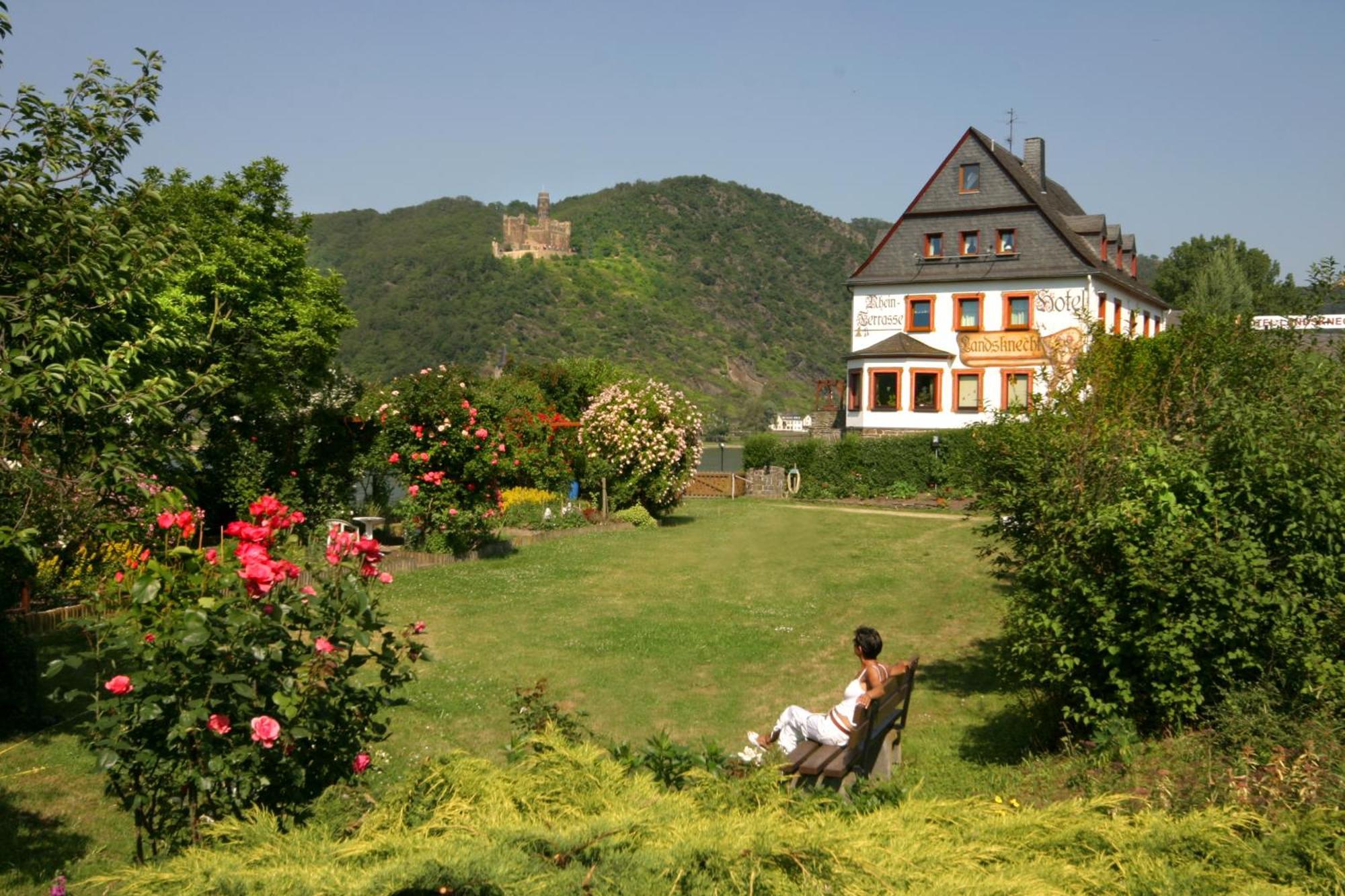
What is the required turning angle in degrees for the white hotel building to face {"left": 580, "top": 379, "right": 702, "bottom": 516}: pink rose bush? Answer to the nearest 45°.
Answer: approximately 45° to its right

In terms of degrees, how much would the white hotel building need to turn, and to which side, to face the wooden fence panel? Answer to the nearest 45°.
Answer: approximately 45° to its right

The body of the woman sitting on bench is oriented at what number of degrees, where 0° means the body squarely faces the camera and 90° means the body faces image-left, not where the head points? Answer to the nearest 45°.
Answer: approximately 90°

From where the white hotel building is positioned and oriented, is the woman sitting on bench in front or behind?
in front

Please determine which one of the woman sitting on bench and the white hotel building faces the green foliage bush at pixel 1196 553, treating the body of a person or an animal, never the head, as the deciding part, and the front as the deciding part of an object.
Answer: the white hotel building

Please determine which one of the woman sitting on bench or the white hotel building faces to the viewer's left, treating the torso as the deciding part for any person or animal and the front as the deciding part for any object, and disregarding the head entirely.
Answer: the woman sitting on bench

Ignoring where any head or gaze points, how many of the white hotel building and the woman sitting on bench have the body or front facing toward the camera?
1

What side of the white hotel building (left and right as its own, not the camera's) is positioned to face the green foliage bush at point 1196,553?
front

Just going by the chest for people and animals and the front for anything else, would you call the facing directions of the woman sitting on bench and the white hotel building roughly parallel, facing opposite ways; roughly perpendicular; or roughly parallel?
roughly perpendicular

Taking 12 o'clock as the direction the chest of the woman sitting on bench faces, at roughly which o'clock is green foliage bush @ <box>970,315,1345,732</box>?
The green foliage bush is roughly at 6 o'clock from the woman sitting on bench.

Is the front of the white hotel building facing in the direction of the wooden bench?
yes

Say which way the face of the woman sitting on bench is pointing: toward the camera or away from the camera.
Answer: away from the camera

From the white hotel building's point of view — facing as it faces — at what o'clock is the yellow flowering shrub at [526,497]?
The yellow flowering shrub is roughly at 1 o'clock from the white hotel building.

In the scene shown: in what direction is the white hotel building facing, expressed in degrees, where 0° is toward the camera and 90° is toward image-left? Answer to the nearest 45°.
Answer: approximately 0°

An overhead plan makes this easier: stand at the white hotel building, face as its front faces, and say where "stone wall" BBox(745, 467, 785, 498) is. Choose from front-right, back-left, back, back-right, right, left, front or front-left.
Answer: front-right

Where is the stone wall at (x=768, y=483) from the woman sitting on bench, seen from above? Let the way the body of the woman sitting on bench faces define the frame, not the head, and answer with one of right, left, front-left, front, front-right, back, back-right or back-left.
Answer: right

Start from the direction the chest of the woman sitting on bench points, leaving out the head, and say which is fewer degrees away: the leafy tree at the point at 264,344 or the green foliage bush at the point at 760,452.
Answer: the leafy tree

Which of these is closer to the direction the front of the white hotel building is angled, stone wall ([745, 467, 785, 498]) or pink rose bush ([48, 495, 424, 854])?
the pink rose bush
